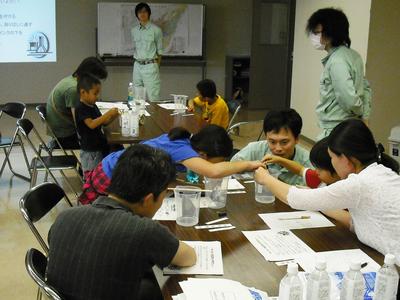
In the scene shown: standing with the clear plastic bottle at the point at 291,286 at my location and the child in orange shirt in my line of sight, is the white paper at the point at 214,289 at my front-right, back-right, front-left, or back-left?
front-left

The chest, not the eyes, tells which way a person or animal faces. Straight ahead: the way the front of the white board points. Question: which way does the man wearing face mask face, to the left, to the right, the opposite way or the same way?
to the right

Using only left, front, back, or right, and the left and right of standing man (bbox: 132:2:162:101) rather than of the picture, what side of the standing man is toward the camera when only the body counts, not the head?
front

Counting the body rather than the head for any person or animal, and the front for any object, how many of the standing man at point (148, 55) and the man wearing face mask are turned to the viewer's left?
1

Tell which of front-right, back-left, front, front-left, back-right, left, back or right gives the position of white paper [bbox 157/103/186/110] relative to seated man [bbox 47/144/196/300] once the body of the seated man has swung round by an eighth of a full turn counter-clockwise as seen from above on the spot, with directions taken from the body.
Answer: front

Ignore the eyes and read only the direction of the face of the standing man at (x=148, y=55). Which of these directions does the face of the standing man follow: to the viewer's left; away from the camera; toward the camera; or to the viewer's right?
toward the camera

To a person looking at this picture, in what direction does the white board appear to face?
facing the viewer

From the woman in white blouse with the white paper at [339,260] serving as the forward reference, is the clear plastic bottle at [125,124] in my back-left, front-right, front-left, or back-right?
back-right

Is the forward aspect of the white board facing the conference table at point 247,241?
yes

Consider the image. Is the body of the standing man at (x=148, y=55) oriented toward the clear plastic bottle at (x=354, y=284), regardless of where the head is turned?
yes

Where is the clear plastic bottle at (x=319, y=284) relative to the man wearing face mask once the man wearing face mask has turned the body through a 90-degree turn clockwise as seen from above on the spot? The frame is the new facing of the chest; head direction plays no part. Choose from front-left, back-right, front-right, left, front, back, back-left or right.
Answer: back

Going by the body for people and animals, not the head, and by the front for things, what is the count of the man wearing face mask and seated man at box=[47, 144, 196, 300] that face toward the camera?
0

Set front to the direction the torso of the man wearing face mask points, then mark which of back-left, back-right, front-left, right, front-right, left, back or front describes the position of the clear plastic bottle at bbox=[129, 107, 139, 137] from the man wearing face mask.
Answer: front

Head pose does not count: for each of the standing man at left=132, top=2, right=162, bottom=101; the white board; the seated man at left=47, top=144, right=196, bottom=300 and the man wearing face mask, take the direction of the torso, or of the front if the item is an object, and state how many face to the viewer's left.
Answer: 1

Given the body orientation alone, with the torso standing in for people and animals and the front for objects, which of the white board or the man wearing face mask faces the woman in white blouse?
the white board

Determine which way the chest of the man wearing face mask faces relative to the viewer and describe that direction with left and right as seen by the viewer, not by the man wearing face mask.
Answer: facing to the left of the viewer

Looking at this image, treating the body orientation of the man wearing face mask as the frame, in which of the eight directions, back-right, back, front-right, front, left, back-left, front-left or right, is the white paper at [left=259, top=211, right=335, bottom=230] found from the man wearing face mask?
left

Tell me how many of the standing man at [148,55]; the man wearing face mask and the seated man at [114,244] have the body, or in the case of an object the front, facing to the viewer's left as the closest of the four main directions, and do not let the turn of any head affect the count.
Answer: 1

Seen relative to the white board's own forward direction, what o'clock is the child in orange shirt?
The child in orange shirt is roughly at 12 o'clock from the white board.

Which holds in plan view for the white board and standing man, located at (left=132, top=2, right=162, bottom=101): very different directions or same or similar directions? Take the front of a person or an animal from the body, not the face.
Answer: same or similar directions

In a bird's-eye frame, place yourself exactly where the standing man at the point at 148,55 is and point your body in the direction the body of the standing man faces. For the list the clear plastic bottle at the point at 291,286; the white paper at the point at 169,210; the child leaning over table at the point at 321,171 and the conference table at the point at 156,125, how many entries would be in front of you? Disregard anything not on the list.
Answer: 4

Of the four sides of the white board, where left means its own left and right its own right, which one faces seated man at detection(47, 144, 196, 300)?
front

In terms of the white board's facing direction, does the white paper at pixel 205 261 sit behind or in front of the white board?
in front

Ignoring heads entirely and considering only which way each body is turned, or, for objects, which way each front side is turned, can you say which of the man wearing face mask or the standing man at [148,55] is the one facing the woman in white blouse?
the standing man
